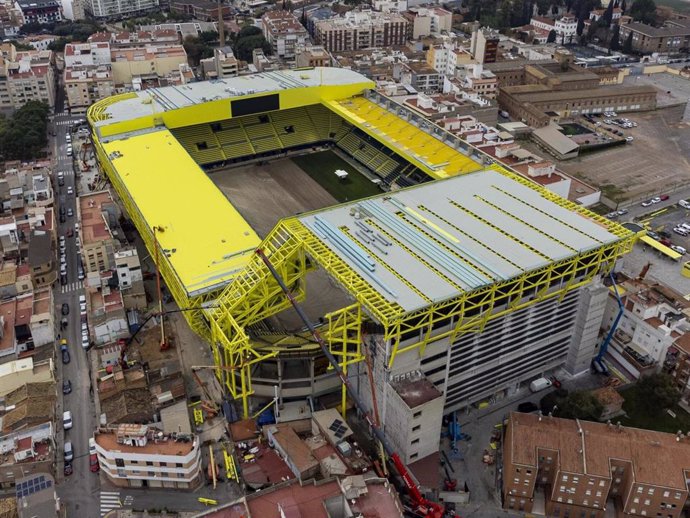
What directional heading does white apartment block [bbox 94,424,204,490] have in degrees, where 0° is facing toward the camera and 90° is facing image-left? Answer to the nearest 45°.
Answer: approximately 0°

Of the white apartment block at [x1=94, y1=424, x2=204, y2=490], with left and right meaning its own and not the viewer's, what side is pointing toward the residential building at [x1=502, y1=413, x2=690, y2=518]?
left

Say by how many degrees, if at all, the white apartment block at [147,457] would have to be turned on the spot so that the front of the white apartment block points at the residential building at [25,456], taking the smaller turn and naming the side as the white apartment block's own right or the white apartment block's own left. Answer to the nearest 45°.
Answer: approximately 135° to the white apartment block's own right

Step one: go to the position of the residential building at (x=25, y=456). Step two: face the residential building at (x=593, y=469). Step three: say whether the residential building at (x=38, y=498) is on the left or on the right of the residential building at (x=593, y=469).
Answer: right
